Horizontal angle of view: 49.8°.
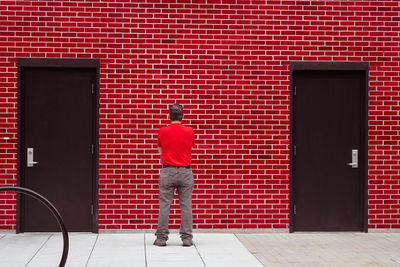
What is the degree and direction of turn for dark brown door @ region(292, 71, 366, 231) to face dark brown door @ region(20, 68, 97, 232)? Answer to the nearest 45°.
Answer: approximately 90° to its right

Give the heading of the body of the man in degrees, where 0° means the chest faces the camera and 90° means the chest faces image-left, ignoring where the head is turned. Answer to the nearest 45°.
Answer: approximately 180°

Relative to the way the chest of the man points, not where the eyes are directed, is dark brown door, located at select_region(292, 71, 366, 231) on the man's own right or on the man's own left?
on the man's own right

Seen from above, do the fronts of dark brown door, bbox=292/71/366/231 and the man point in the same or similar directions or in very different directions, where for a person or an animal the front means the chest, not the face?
very different directions

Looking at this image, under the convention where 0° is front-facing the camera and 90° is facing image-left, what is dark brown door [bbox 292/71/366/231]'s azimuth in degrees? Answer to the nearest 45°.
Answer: approximately 0°

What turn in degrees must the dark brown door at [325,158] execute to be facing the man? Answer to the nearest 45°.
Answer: approximately 45° to its right

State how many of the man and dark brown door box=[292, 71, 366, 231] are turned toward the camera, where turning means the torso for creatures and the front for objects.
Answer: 1

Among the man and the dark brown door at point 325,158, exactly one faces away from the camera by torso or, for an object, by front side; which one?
the man
